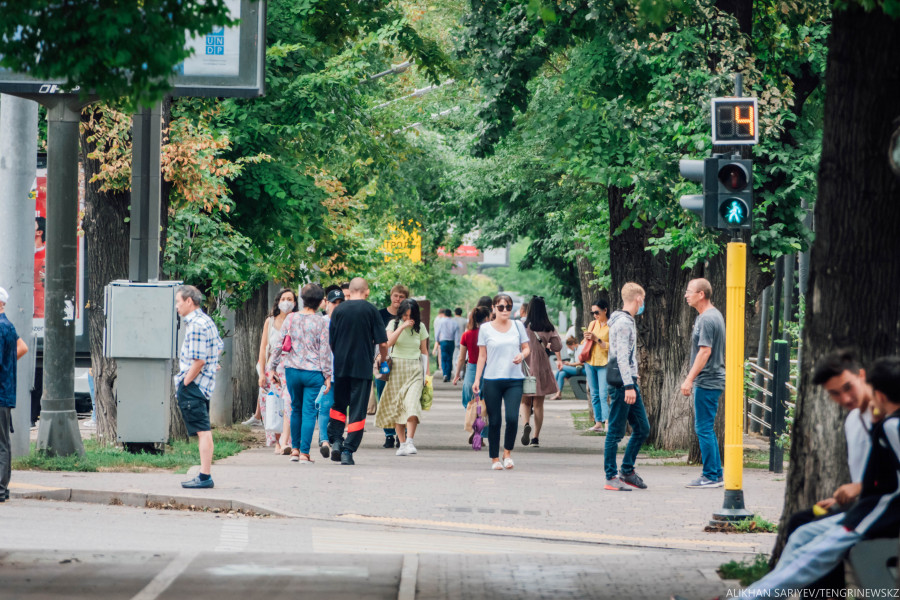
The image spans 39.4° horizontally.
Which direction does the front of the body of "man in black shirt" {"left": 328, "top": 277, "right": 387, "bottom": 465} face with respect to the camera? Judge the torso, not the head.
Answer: away from the camera

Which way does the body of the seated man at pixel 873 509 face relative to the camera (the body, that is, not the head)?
to the viewer's left

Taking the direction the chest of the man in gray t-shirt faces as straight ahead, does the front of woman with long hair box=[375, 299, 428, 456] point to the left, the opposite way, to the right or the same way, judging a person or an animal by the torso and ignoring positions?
to the left

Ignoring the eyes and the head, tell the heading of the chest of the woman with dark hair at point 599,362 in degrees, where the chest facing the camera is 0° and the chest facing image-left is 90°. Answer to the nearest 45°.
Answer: approximately 45°

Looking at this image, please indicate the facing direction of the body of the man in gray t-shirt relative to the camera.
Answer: to the viewer's left

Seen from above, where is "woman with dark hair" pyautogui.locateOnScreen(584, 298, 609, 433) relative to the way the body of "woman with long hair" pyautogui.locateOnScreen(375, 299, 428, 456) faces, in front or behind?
behind

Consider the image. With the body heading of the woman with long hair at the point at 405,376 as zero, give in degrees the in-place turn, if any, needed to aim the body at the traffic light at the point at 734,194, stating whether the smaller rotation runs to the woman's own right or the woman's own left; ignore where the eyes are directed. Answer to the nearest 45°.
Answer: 0° — they already face it

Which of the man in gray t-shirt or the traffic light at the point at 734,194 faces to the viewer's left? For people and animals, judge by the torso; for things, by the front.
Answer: the man in gray t-shirt

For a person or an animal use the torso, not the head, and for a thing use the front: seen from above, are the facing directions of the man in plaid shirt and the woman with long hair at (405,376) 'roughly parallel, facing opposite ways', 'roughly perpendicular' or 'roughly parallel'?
roughly perpendicular

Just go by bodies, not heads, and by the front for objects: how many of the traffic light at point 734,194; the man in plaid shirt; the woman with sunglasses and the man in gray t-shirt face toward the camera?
2
